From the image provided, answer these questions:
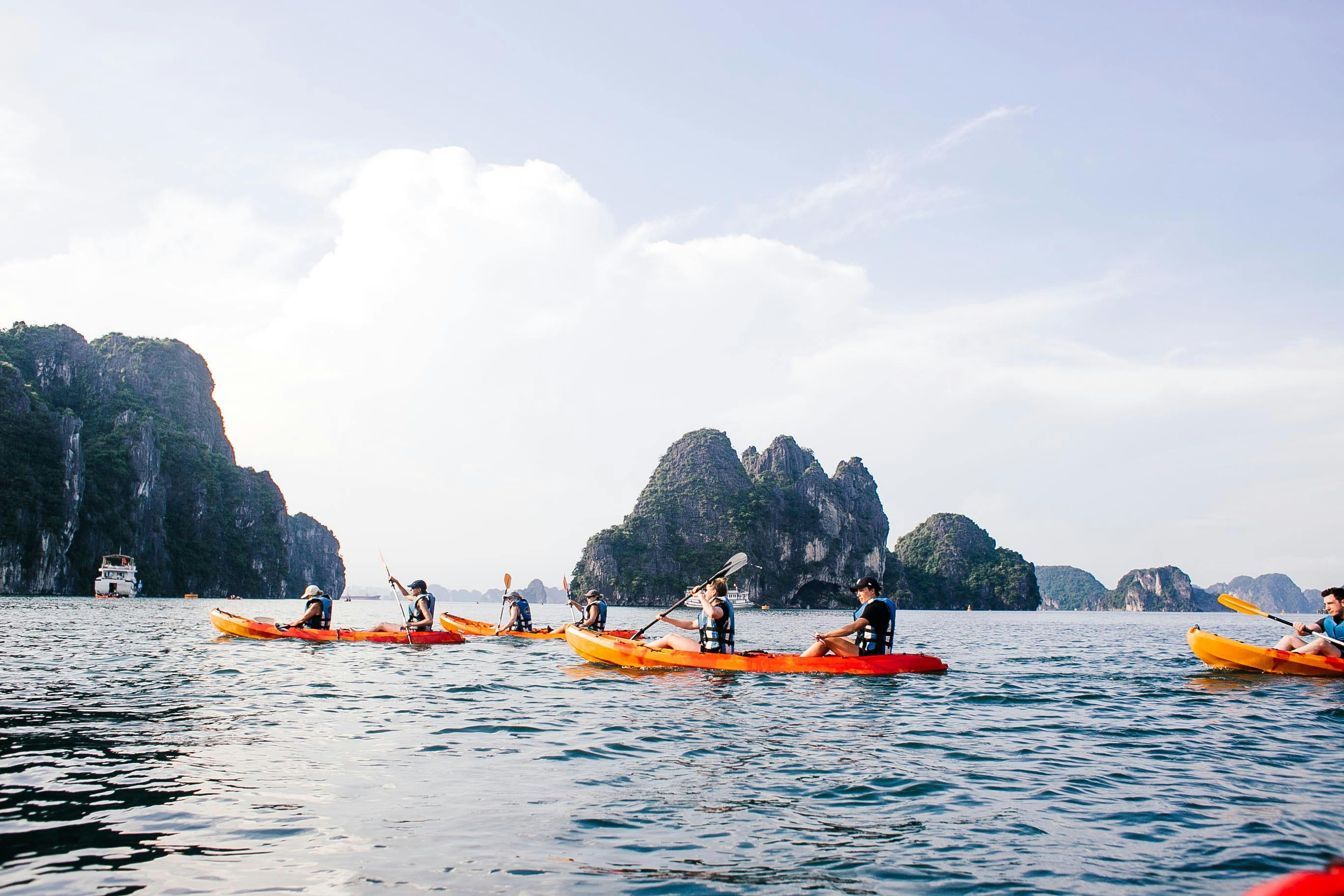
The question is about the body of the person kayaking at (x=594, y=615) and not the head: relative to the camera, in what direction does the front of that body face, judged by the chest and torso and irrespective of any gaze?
to the viewer's left

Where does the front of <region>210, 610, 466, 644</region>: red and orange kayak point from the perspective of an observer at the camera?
facing to the left of the viewer

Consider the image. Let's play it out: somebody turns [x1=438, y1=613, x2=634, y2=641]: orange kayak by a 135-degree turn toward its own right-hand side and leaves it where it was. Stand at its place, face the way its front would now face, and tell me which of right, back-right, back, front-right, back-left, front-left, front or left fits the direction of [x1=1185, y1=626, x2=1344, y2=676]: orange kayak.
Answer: right

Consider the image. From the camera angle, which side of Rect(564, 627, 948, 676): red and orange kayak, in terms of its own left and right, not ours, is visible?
left

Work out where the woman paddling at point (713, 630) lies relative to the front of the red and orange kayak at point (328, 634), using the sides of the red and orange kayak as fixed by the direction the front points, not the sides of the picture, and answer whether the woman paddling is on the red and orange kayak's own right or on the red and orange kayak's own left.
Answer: on the red and orange kayak's own left

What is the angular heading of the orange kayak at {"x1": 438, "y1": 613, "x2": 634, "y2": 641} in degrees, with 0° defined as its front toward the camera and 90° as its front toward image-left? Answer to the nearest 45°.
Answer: approximately 90°

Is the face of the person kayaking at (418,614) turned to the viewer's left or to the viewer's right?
to the viewer's left

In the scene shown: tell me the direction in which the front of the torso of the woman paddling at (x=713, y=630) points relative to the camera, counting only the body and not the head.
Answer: to the viewer's left

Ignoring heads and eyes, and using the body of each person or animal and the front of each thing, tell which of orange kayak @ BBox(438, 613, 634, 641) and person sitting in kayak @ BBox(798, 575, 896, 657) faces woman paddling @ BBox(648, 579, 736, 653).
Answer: the person sitting in kayak

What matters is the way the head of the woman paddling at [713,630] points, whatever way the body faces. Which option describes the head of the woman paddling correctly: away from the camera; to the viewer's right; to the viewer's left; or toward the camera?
to the viewer's left

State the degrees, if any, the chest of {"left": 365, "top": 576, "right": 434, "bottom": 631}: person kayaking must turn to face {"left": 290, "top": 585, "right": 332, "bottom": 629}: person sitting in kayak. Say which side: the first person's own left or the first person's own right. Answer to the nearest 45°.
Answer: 0° — they already face them

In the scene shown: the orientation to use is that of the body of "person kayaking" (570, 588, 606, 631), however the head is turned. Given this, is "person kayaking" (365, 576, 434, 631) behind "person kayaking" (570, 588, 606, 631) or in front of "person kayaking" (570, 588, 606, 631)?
in front

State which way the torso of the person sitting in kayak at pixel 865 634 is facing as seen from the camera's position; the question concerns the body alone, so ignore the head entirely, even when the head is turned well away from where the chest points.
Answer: to the viewer's left

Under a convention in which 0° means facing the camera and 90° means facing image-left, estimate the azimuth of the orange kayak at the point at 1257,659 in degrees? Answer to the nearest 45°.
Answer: approximately 90°
